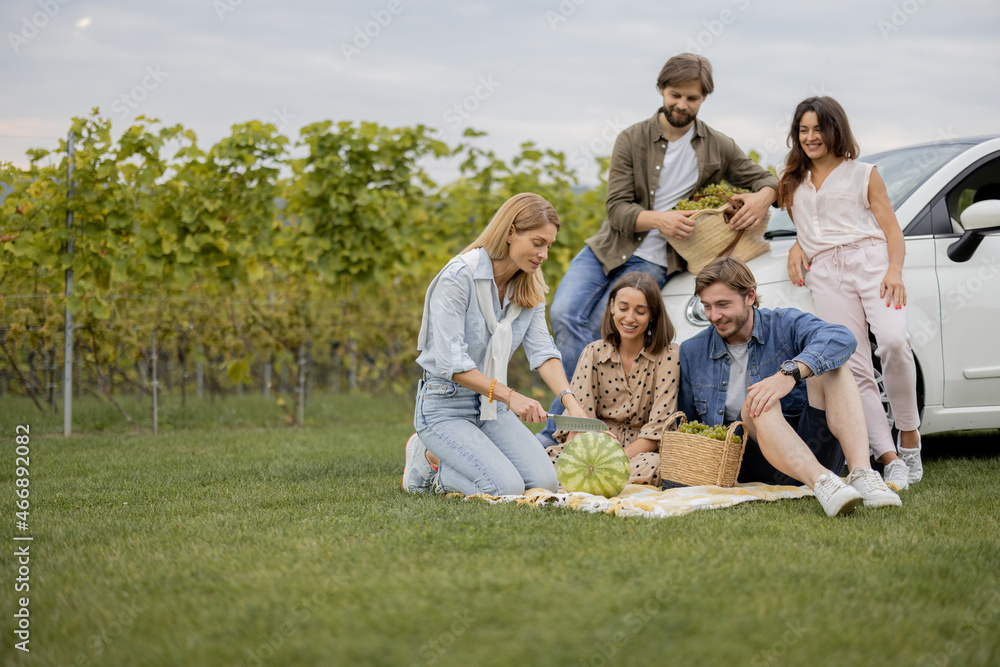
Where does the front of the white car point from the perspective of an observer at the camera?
facing the viewer and to the left of the viewer

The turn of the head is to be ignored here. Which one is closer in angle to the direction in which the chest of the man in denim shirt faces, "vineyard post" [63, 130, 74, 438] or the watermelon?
the watermelon

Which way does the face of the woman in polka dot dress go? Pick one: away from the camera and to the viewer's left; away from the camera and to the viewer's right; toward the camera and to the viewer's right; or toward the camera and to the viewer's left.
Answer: toward the camera and to the viewer's left

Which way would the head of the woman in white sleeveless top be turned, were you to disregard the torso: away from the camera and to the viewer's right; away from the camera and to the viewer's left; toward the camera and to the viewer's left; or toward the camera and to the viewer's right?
toward the camera and to the viewer's left

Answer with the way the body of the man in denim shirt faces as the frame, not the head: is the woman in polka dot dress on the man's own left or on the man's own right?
on the man's own right

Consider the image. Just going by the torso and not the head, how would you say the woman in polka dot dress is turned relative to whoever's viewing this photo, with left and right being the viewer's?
facing the viewer

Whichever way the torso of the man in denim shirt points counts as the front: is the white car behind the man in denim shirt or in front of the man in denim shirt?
behind

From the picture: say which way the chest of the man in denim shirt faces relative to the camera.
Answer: toward the camera
